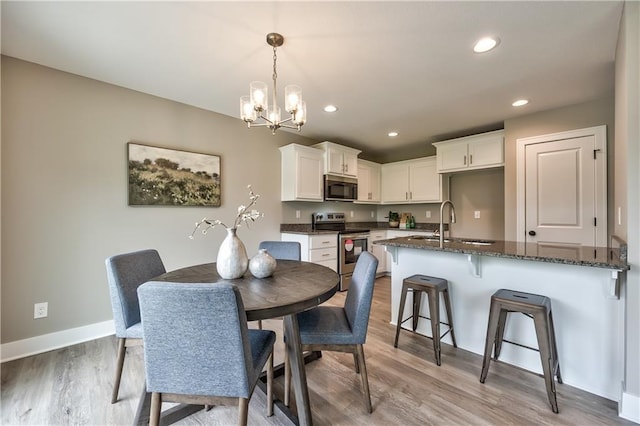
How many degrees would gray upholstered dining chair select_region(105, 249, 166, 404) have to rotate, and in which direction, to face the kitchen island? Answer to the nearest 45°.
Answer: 0° — it already faces it

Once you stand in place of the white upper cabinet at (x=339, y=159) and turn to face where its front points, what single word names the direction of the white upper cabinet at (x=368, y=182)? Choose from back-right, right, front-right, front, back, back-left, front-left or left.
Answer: left

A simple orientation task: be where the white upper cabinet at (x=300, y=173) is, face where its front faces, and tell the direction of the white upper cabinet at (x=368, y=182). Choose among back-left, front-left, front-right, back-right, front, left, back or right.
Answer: left

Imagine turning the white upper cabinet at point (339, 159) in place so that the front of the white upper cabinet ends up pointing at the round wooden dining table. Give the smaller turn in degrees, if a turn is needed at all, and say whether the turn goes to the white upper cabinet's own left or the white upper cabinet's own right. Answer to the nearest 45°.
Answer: approximately 45° to the white upper cabinet's own right

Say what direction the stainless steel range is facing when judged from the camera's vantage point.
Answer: facing the viewer and to the right of the viewer

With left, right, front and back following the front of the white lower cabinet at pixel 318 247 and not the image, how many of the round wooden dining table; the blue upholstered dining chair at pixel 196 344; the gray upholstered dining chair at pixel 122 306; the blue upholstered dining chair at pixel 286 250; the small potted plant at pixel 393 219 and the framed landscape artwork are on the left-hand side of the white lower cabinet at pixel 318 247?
1

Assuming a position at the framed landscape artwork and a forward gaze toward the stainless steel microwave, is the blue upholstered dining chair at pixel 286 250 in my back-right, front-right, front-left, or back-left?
front-right

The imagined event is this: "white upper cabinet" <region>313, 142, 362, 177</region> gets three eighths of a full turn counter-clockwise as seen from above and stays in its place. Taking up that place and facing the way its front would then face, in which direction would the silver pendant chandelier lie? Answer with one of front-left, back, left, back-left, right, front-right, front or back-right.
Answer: back

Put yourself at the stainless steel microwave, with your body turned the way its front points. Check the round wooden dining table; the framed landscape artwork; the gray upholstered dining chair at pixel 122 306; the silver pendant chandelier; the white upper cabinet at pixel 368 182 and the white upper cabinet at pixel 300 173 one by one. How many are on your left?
1

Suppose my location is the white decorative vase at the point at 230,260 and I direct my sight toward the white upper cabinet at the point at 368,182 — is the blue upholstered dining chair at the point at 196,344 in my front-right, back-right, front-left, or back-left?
back-right

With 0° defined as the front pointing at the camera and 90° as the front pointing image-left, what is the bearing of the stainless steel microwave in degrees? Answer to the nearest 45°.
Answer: approximately 315°

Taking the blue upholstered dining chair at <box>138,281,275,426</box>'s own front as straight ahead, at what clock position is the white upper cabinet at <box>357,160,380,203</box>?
The white upper cabinet is roughly at 12 o'clock from the blue upholstered dining chair.

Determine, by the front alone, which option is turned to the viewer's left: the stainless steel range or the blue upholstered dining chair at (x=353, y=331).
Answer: the blue upholstered dining chair

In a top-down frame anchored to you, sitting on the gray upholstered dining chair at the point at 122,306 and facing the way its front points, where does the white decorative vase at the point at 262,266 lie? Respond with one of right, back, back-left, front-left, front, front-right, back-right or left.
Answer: front

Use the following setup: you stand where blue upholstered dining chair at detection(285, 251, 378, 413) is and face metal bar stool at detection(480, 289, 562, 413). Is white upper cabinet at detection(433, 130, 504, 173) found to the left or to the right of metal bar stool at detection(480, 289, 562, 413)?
left

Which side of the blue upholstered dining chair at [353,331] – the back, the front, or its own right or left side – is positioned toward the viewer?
left
